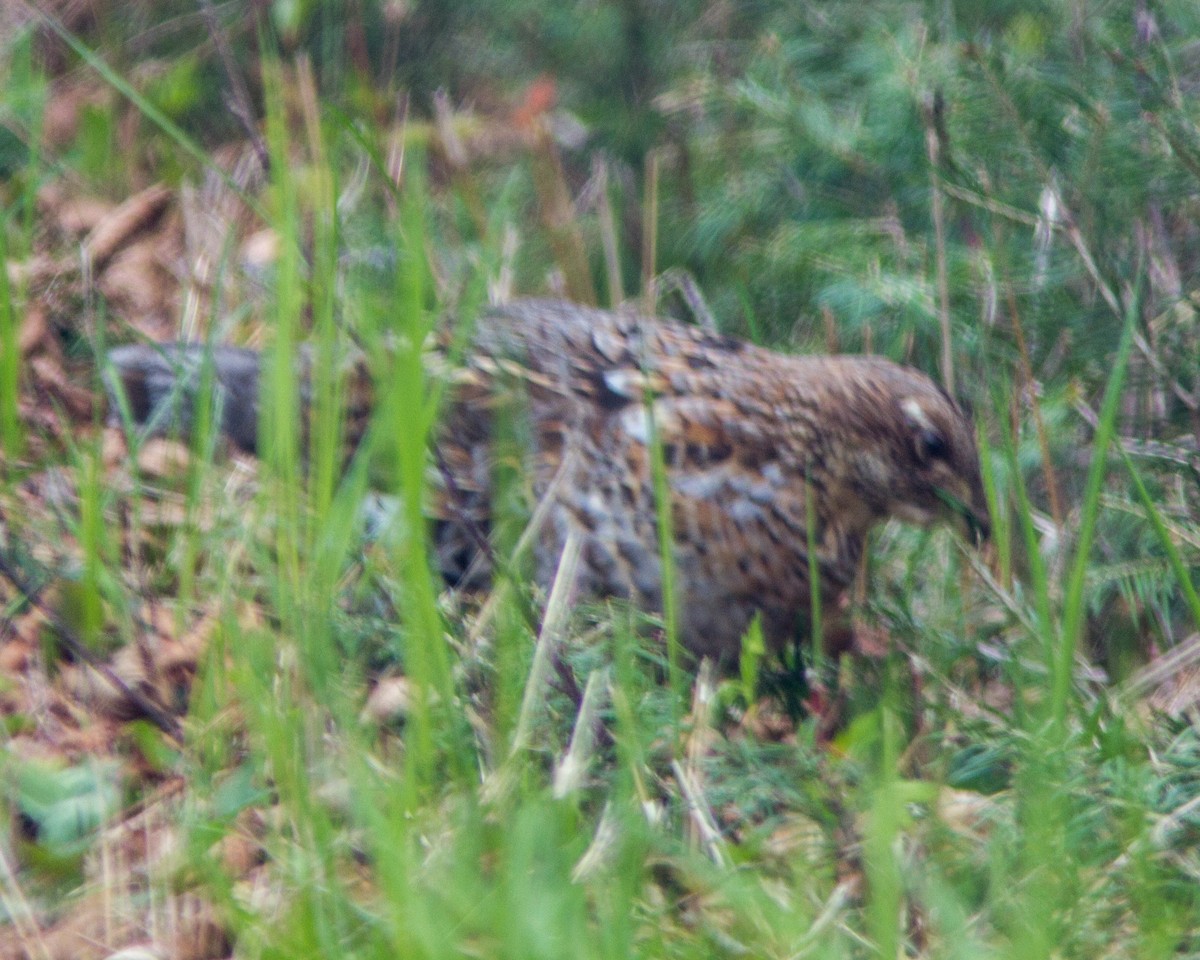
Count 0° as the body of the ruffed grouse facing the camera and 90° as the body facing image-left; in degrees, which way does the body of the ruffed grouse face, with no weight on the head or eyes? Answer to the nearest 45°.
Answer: approximately 270°

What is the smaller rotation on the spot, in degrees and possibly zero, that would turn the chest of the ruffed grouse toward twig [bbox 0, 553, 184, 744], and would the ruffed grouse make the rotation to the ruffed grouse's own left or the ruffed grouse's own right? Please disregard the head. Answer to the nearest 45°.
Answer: approximately 135° to the ruffed grouse's own right
